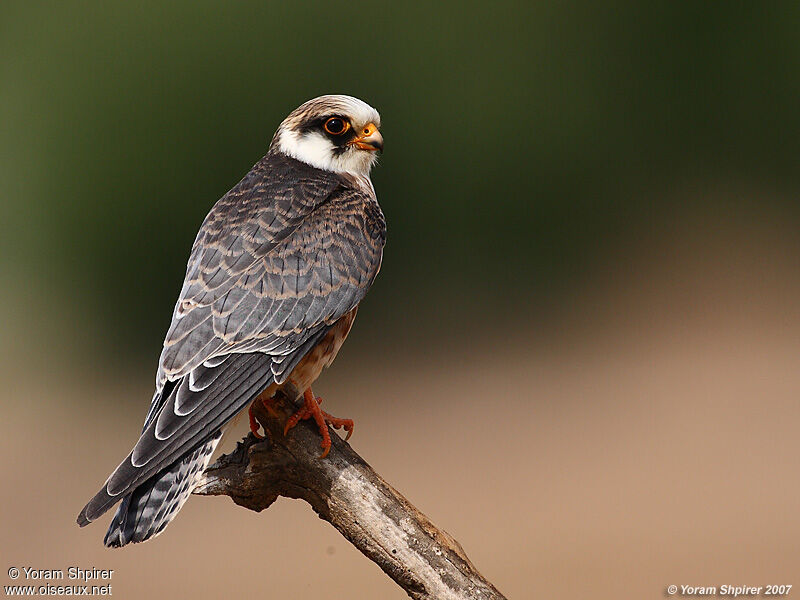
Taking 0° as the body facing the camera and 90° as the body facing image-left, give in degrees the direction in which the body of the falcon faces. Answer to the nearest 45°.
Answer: approximately 225°
